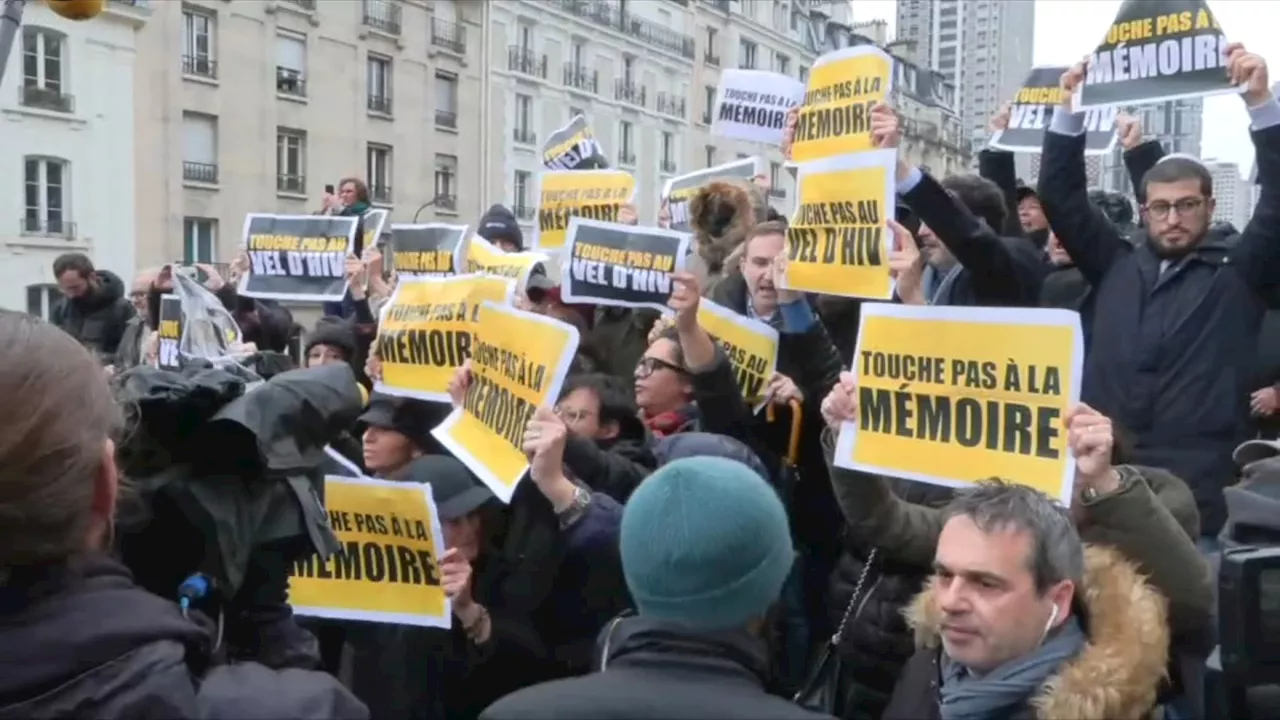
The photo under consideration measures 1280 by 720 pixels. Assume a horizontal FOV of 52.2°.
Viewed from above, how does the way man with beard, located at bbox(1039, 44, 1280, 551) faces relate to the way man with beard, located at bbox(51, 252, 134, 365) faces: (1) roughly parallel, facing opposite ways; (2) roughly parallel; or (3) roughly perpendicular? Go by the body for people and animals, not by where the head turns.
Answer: roughly parallel

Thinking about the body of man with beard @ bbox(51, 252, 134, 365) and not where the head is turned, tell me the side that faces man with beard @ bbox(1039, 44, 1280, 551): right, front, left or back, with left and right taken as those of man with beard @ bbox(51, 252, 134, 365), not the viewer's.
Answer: left

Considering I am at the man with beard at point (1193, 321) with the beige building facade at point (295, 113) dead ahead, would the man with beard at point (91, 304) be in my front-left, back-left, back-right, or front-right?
front-left

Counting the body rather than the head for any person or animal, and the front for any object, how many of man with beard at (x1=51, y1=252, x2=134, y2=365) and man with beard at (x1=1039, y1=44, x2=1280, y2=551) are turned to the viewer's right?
0

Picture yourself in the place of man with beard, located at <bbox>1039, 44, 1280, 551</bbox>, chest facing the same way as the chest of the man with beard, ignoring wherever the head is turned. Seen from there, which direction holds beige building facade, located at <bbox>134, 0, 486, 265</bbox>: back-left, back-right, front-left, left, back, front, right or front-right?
back-right

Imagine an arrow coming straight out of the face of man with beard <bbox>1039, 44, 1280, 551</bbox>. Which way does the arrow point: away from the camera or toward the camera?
toward the camera

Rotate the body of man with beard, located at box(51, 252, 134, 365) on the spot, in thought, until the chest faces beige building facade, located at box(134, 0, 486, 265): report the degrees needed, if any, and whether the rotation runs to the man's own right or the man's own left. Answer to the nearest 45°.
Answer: approximately 135° to the man's own right

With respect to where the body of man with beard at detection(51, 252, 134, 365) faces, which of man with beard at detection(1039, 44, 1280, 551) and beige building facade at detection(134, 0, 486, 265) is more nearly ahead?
the man with beard

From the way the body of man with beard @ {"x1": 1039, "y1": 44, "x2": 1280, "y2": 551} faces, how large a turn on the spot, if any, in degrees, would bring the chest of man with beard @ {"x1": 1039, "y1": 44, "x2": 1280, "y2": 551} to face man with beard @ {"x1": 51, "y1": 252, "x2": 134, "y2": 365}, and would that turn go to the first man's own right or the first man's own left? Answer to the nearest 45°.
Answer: approximately 90° to the first man's own right

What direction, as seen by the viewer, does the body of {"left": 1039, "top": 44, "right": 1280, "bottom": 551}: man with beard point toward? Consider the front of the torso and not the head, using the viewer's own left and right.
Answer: facing the viewer

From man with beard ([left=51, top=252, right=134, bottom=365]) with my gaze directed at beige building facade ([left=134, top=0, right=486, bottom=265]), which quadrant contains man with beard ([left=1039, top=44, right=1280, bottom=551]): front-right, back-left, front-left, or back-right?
back-right
